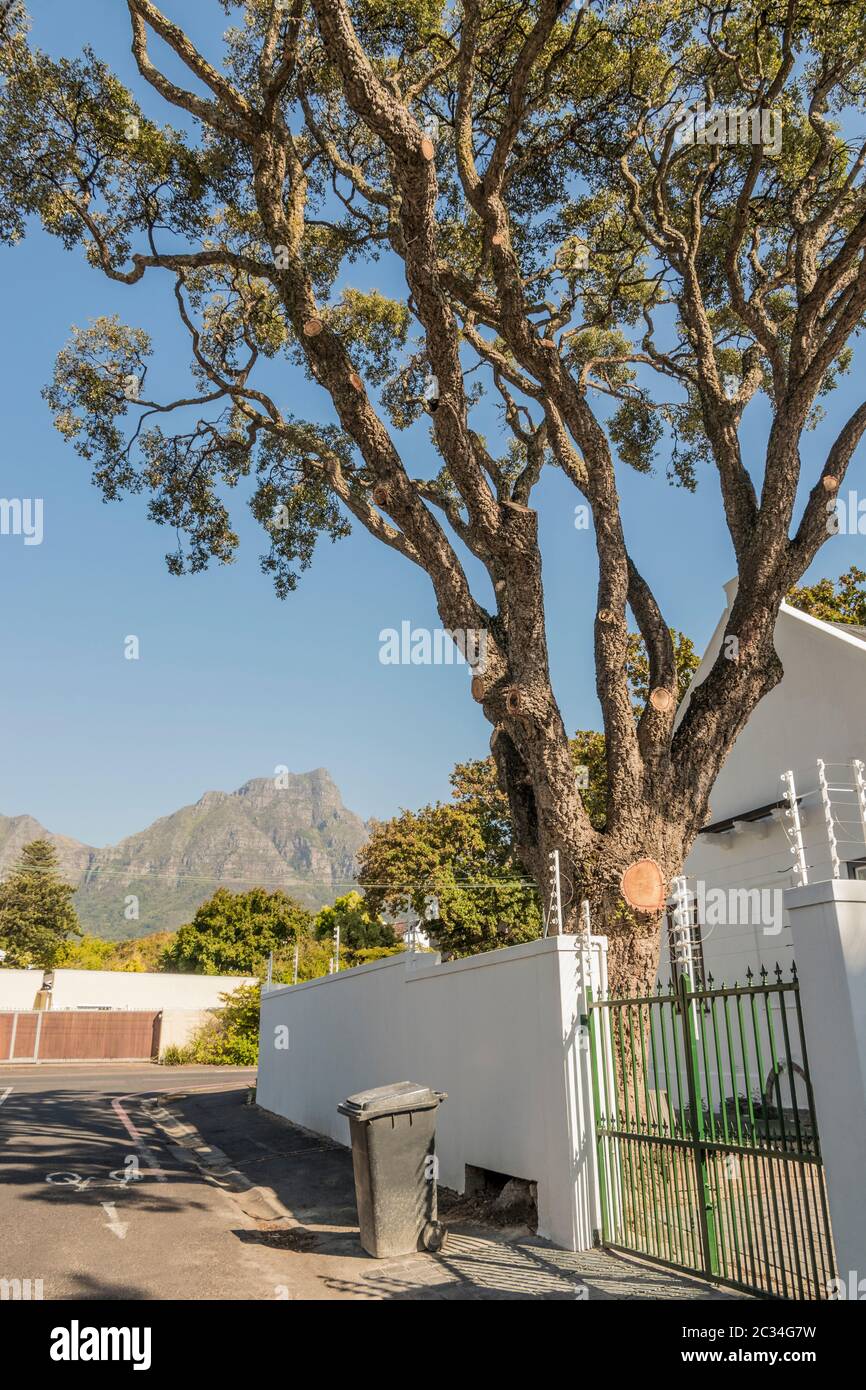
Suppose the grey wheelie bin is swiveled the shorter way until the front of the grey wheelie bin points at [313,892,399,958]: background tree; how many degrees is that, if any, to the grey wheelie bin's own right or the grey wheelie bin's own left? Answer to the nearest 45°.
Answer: approximately 90° to the grey wheelie bin's own right

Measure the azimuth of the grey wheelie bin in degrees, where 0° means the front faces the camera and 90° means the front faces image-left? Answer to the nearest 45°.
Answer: approximately 90°

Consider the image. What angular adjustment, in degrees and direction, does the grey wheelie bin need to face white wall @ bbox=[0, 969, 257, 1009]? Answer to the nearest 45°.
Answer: approximately 90° to its right

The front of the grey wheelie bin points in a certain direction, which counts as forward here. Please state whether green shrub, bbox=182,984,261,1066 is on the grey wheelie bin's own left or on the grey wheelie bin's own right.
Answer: on the grey wheelie bin's own right

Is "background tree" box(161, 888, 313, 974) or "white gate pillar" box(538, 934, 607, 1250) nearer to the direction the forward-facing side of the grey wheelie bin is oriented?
the background tree

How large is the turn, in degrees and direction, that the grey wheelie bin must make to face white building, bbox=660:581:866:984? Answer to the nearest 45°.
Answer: approximately 135° to its right

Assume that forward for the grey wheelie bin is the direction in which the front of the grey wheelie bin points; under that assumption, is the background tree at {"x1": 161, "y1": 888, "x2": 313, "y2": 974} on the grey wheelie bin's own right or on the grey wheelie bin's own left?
on the grey wheelie bin's own right

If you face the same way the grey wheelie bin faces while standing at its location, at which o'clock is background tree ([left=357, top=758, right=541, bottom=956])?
The background tree is roughly at 3 o'clock from the grey wheelie bin.

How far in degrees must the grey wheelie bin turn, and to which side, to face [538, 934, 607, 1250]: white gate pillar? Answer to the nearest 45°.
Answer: approximately 180°
